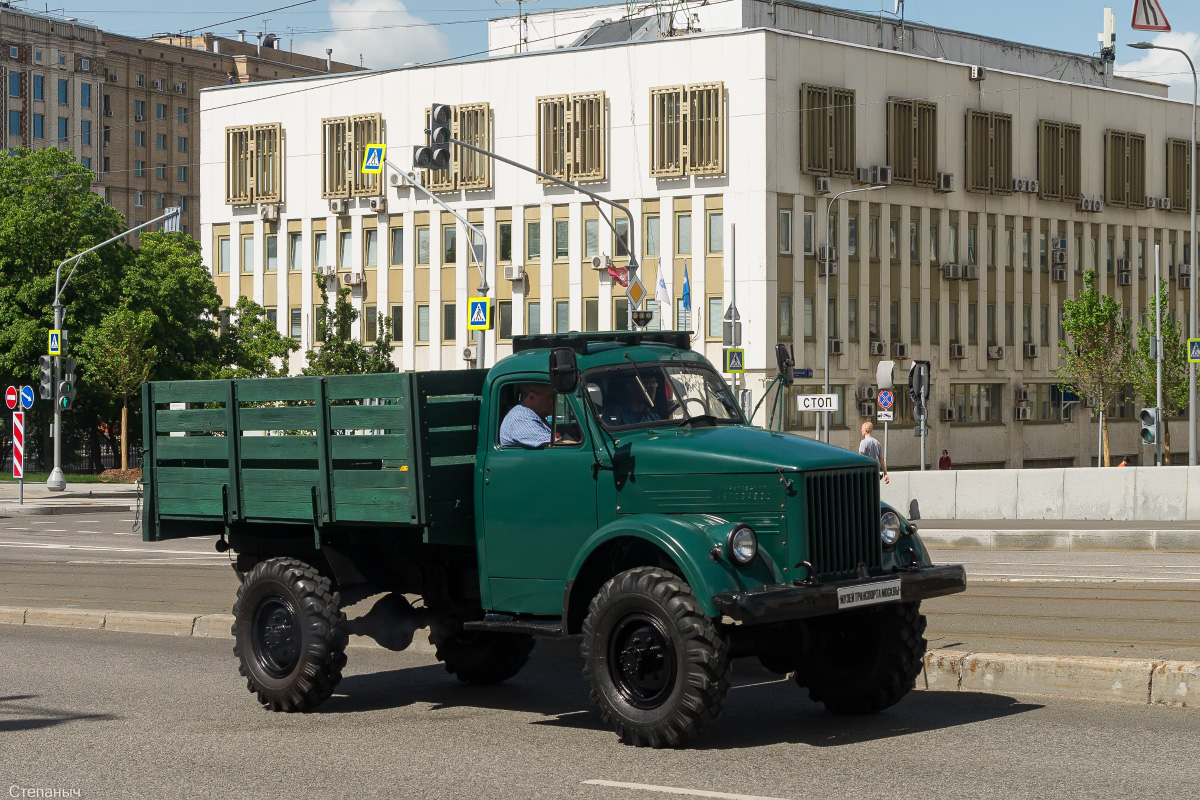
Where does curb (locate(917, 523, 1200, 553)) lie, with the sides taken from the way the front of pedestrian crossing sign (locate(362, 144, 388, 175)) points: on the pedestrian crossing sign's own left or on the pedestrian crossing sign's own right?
on the pedestrian crossing sign's own left

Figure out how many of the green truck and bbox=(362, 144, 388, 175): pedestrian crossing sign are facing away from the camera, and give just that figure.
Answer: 0

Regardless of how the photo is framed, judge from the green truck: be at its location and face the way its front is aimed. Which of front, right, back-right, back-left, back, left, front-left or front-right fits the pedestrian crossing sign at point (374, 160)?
back-left

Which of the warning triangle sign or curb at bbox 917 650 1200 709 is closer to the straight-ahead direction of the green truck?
the curb

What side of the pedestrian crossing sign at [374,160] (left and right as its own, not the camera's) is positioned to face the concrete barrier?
left

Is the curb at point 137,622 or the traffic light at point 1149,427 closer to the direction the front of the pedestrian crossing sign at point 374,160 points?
the curb

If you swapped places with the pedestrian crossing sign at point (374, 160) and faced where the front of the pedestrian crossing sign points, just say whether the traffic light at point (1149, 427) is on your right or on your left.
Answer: on your left

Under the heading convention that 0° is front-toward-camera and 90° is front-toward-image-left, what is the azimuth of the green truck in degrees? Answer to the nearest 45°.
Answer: approximately 315°

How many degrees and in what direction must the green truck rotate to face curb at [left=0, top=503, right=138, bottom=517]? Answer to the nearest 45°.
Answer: approximately 135° to its left

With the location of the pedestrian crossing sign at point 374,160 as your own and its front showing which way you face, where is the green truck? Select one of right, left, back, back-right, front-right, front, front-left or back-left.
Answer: front-left

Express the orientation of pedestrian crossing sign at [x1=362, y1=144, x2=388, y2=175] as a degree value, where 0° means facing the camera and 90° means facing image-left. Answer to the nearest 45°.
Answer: approximately 45°

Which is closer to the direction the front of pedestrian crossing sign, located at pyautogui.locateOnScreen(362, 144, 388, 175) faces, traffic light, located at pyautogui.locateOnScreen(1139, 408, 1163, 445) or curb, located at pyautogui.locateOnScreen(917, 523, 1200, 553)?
the curb

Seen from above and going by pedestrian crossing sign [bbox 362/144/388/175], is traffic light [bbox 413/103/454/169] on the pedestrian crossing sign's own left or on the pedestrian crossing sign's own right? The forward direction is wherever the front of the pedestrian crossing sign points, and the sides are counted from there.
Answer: on the pedestrian crossing sign's own left

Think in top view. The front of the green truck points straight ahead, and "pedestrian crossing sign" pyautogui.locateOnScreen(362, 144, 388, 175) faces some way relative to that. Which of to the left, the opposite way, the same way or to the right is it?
to the right
